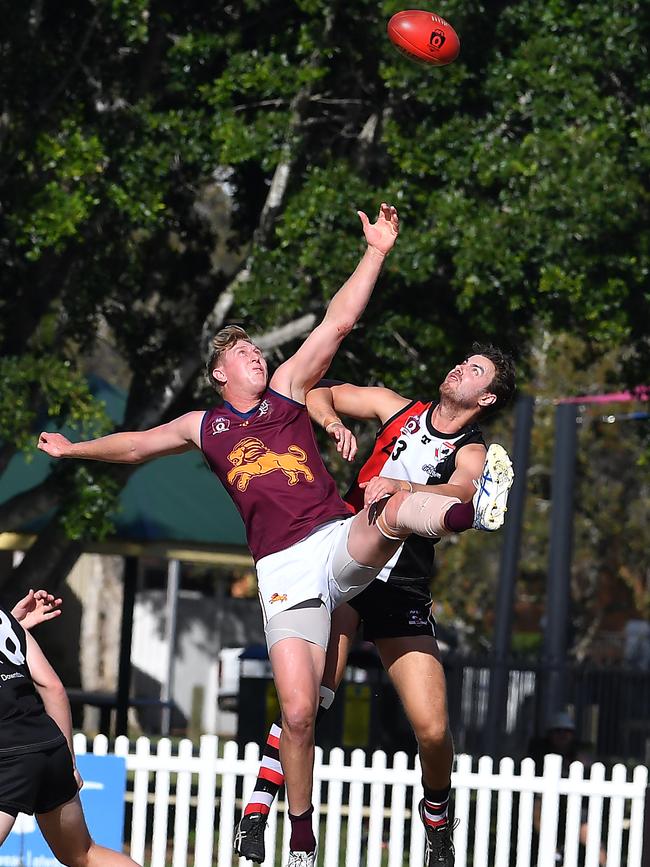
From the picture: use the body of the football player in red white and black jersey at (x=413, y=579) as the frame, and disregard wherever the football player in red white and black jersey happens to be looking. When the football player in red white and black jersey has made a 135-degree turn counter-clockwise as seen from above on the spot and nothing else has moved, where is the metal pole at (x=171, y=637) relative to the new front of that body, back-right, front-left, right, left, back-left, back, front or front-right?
left

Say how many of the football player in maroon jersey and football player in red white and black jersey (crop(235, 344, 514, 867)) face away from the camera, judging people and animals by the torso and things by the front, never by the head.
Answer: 0

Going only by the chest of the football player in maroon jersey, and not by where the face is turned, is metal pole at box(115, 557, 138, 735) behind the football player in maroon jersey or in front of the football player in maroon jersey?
behind

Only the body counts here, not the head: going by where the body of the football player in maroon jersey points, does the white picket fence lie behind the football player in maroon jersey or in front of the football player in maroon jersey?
behind

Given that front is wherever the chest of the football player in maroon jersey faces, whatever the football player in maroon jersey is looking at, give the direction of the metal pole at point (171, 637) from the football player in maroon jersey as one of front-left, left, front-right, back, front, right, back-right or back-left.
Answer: back

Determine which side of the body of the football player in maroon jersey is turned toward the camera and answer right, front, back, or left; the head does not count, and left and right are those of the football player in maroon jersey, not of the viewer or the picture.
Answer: front

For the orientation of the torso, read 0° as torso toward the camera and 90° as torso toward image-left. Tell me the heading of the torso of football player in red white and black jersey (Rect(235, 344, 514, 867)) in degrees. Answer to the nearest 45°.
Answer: approximately 45°

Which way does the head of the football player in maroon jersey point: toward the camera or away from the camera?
toward the camera

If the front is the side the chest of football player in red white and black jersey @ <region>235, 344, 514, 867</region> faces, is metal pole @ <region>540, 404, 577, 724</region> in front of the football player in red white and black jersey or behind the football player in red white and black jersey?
behind

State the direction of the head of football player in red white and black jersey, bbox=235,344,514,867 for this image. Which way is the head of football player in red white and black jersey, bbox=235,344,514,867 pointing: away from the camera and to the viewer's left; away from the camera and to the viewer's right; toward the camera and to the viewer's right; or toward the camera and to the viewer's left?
toward the camera and to the viewer's left
